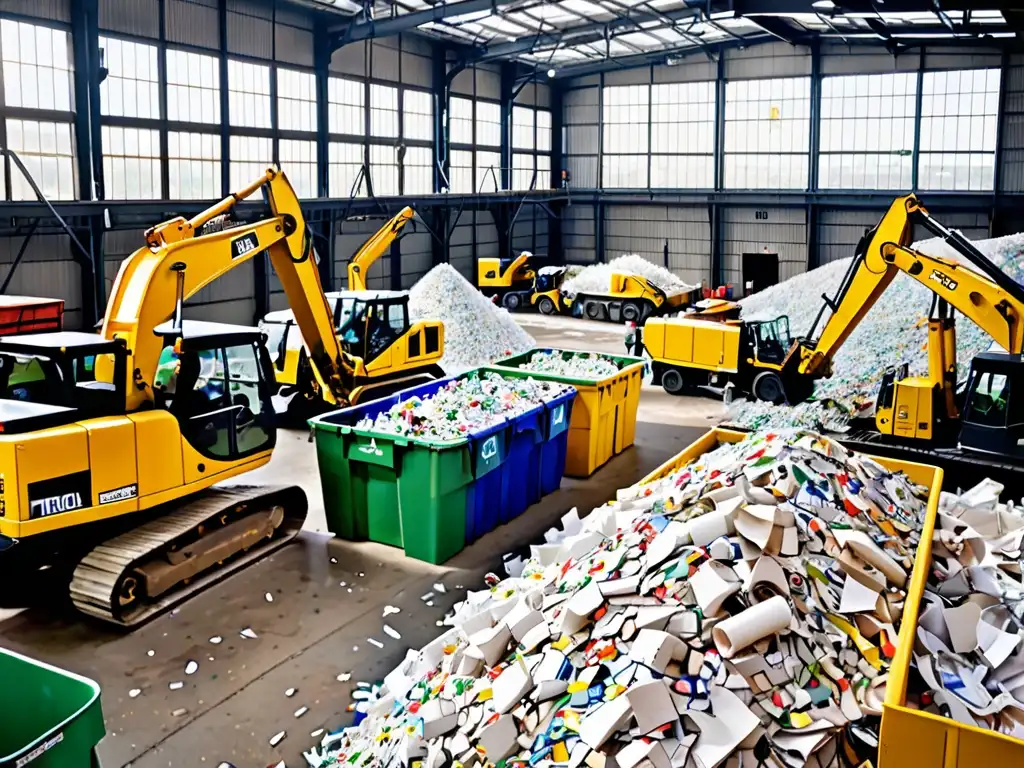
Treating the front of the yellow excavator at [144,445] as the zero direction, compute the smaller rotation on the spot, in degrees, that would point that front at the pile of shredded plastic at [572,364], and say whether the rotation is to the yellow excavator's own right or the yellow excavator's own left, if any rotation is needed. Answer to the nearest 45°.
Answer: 0° — it already faces it

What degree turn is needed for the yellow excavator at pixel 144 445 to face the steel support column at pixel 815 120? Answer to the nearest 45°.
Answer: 0° — it already faces it

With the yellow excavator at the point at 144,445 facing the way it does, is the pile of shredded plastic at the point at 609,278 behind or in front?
in front

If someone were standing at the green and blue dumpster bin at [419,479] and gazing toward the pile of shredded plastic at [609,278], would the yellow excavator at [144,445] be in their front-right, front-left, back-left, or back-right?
back-left

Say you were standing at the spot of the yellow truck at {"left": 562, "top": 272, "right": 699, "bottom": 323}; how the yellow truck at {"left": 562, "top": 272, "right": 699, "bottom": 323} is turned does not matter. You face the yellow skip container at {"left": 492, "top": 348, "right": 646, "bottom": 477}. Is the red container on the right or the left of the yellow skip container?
right

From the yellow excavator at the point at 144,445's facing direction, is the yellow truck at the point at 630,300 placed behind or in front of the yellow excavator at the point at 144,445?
in front

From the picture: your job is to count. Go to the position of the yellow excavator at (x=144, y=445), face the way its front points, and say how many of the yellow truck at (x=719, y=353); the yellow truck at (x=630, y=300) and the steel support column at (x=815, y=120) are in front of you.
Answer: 3
